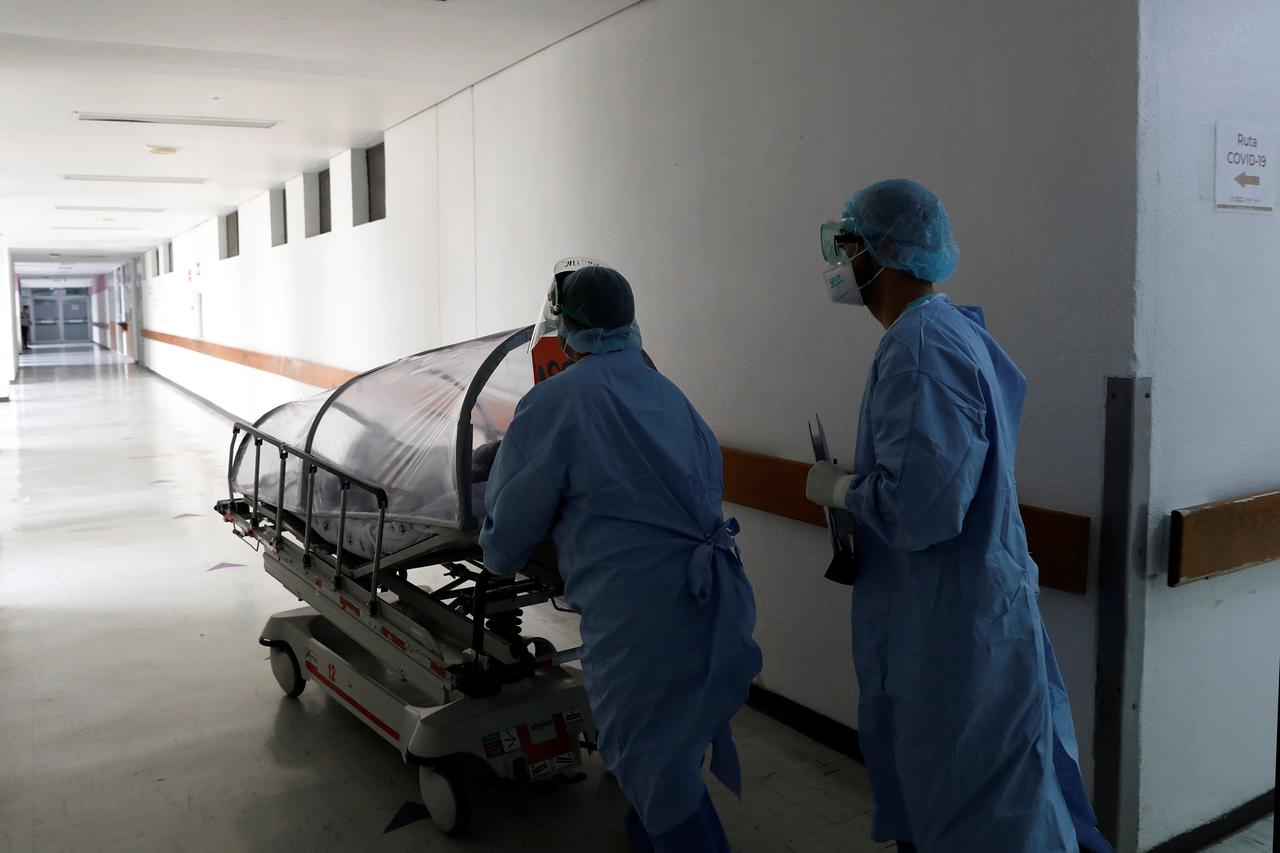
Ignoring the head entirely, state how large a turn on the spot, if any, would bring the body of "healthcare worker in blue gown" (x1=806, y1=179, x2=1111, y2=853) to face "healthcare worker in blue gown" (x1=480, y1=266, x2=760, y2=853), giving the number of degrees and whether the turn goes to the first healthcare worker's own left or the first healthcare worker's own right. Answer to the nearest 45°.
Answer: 0° — they already face them

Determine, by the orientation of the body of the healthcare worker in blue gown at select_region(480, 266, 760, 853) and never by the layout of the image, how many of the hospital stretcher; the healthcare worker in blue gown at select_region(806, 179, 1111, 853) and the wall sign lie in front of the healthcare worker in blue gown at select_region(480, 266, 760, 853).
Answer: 1

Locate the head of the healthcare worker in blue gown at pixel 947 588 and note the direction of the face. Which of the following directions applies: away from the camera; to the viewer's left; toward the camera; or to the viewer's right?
to the viewer's left

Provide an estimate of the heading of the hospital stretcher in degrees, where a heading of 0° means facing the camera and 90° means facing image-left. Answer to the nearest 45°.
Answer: approximately 135°

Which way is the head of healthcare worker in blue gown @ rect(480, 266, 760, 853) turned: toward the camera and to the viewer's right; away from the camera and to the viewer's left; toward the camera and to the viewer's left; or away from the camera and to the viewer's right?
away from the camera and to the viewer's left

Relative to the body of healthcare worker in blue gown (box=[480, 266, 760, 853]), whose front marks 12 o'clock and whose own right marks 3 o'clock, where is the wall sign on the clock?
The wall sign is roughly at 4 o'clock from the healthcare worker in blue gown.

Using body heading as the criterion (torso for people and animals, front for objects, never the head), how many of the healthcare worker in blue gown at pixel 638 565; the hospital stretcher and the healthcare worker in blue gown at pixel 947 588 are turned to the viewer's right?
0

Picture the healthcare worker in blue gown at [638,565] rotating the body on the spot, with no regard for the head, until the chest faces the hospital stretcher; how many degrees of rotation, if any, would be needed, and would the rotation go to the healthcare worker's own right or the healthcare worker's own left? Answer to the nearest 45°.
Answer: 0° — they already face it

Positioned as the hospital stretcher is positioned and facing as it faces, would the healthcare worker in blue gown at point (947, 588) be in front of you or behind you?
behind

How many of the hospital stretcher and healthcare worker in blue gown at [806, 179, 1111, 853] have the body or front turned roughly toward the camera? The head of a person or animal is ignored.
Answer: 0

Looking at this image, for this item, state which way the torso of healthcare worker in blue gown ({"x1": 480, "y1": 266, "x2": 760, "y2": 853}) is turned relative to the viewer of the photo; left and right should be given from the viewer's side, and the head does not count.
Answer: facing away from the viewer and to the left of the viewer

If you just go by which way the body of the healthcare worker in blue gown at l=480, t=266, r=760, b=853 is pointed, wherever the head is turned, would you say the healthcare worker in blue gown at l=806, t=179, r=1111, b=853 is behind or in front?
behind

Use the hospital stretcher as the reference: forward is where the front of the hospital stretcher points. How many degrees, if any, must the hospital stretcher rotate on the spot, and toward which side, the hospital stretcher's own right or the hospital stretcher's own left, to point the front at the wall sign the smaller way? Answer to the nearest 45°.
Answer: approximately 180°

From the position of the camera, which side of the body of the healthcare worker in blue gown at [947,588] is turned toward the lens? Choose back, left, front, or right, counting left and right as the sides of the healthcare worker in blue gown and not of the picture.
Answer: left

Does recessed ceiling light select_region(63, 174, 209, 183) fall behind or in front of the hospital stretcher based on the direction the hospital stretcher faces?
in front

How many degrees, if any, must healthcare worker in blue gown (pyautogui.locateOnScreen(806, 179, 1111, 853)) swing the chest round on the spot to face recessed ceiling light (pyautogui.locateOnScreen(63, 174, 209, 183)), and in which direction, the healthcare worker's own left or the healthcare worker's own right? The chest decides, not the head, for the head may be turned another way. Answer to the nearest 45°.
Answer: approximately 45° to the healthcare worker's own right
